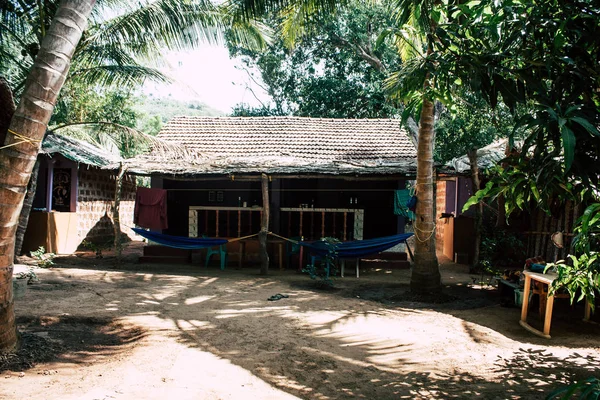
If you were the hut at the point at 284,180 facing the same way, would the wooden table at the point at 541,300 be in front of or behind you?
in front

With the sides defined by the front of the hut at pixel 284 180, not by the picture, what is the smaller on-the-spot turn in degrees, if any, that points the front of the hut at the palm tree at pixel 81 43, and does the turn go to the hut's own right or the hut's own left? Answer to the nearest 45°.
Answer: approximately 45° to the hut's own right

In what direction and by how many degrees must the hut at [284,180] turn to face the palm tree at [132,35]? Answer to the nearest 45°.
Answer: approximately 45° to its right

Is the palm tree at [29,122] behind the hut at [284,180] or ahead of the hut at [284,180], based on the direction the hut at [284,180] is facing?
ahead

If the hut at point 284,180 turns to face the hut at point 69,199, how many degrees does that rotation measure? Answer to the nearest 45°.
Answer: approximately 90° to its right

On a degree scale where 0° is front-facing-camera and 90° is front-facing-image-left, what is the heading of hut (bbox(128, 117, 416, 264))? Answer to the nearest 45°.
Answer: approximately 0°

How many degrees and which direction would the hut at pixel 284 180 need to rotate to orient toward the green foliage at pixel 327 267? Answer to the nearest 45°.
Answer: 0° — it already faces it

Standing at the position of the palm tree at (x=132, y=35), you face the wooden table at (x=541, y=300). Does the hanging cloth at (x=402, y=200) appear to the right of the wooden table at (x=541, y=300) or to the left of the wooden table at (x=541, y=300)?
left
